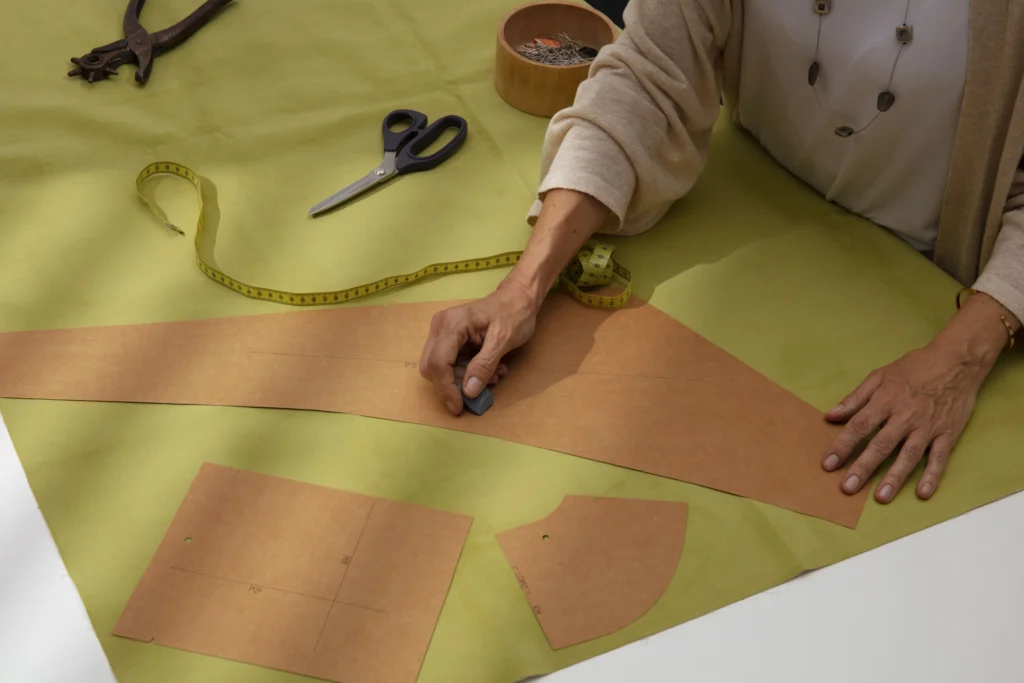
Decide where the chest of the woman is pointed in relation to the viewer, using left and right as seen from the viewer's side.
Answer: facing the viewer and to the left of the viewer

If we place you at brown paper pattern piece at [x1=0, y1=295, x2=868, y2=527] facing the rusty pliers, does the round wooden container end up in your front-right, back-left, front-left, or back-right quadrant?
front-right

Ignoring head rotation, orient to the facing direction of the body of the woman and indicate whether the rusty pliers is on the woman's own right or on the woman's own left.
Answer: on the woman's own right

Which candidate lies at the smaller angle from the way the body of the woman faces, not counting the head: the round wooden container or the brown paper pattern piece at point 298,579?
the brown paper pattern piece

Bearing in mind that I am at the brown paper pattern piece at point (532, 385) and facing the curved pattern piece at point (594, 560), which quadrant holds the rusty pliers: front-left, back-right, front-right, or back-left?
back-right

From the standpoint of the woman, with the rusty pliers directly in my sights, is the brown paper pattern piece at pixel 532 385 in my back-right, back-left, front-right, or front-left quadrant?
front-left

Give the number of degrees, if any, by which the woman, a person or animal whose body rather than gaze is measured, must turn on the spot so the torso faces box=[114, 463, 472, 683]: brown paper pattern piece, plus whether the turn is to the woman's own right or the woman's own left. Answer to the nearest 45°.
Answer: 0° — they already face it

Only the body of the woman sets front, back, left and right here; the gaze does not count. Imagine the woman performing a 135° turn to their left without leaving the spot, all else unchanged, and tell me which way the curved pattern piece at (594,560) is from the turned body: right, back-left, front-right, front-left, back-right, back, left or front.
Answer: right

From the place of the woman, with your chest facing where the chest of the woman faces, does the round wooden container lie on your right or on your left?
on your right
